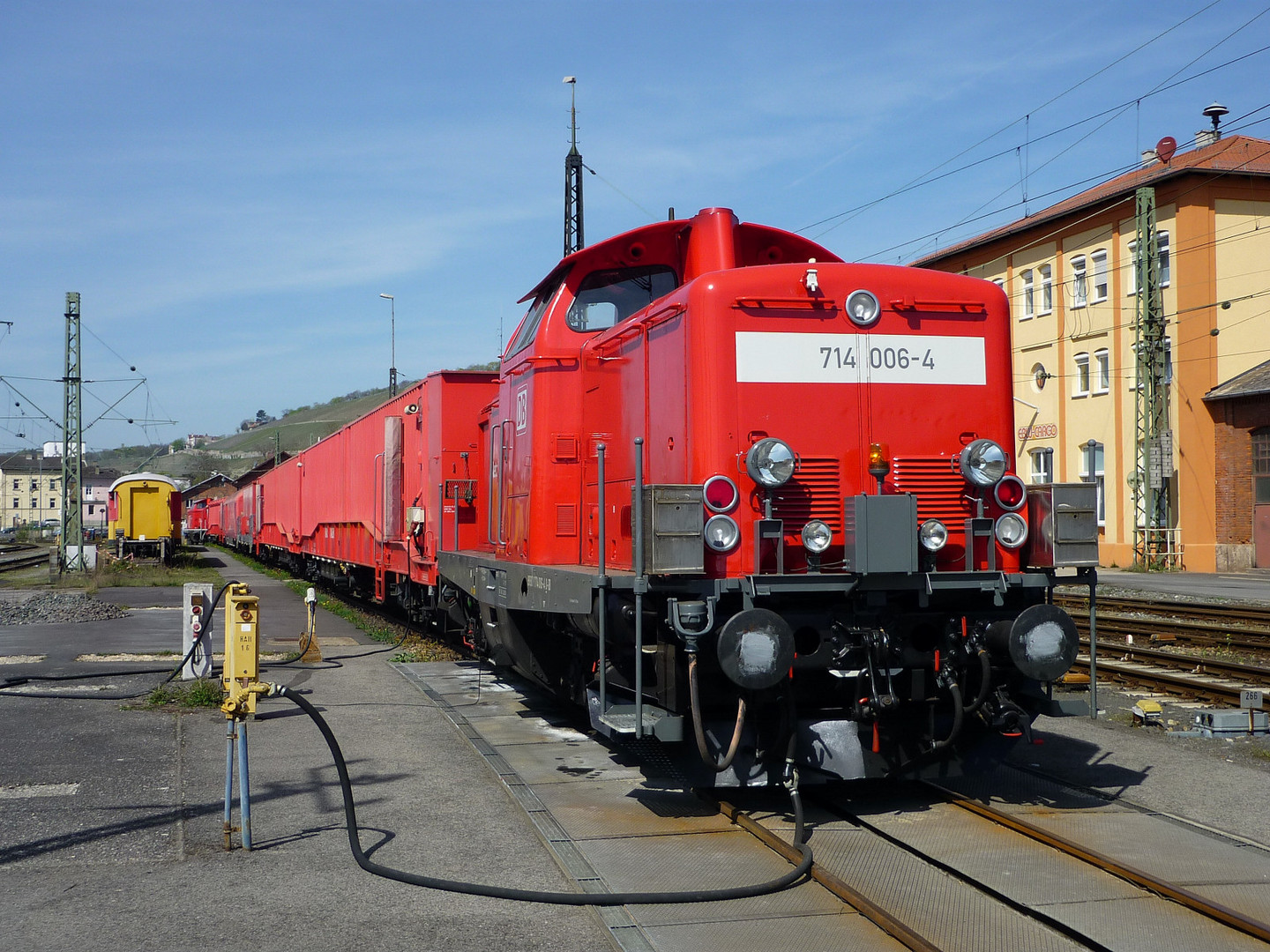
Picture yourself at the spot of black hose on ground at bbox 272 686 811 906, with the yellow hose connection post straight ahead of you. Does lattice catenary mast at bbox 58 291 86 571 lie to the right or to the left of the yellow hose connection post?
right

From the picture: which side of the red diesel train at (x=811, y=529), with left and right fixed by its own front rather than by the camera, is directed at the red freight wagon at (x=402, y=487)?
back

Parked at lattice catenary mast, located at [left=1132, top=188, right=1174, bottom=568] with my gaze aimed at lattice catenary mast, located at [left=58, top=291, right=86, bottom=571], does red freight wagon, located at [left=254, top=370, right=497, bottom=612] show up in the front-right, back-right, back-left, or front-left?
front-left

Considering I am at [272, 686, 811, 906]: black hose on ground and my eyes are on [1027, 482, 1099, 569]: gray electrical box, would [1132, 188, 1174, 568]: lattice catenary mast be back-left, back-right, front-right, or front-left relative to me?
front-left

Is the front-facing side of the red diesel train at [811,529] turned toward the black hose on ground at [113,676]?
no

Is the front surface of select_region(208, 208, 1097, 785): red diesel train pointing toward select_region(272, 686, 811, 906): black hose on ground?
no

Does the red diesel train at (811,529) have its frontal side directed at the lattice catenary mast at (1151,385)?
no

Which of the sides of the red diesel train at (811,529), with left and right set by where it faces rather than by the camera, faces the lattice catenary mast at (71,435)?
back

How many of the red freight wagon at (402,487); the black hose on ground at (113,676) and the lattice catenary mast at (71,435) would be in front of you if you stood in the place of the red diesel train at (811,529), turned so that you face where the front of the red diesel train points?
0

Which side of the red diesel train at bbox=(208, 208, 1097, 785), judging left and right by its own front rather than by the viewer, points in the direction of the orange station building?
left

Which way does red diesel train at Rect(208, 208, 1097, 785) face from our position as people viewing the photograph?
facing the viewer and to the right of the viewer
